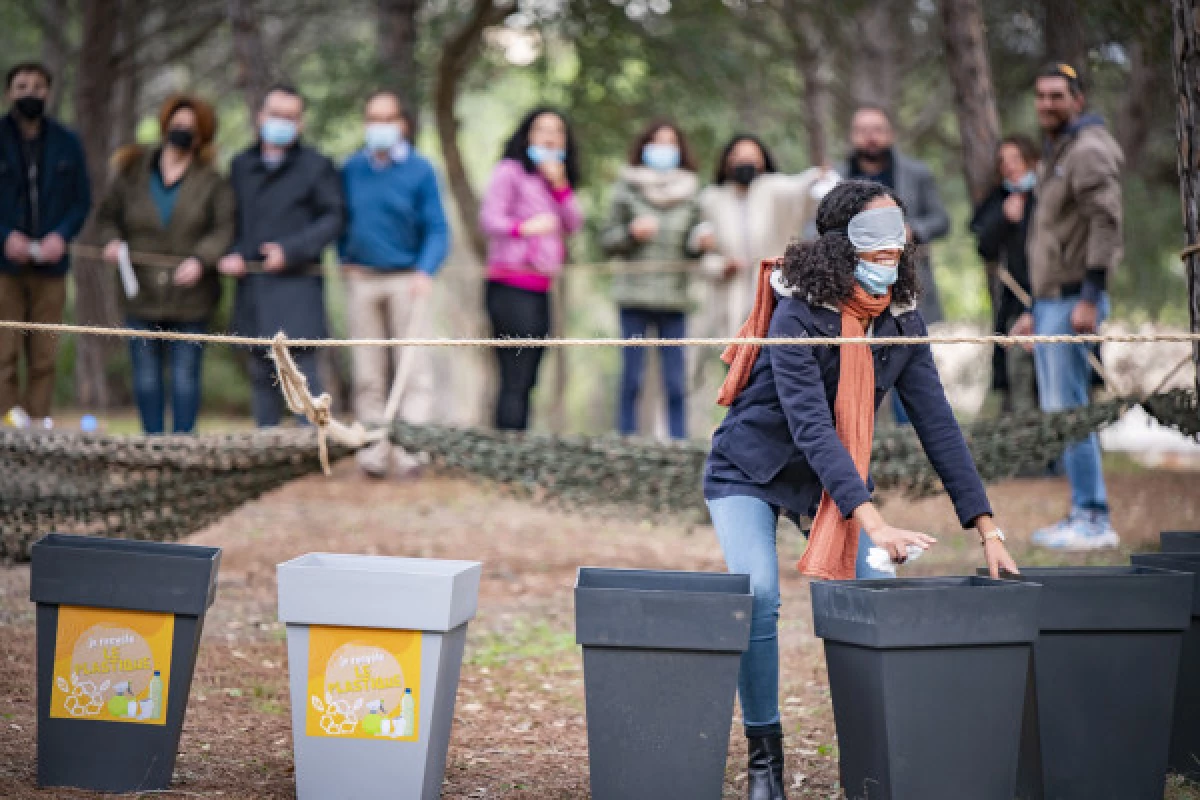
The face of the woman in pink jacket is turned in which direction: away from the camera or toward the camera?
toward the camera

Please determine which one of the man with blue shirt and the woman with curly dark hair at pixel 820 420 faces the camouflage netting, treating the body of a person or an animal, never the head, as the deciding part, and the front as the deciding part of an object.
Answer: the man with blue shirt

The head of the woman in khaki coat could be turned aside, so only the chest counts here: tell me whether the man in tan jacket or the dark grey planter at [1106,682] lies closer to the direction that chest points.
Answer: the dark grey planter

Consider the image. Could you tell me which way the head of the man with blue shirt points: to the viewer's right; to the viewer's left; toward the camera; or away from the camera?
toward the camera

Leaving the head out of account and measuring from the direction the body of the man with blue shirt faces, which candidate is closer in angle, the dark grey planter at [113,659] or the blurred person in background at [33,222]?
the dark grey planter

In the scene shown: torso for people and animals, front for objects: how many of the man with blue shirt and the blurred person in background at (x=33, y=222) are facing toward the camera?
2

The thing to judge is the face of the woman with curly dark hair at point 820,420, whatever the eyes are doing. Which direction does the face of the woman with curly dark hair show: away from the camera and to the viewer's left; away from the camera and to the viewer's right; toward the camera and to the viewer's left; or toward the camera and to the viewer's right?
toward the camera and to the viewer's right

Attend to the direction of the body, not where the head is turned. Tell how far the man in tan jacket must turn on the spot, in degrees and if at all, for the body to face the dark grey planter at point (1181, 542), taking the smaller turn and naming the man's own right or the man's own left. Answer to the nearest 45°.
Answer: approximately 45° to the man's own left

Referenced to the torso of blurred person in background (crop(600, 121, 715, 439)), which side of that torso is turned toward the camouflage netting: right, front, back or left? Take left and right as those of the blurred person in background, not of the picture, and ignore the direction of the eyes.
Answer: front

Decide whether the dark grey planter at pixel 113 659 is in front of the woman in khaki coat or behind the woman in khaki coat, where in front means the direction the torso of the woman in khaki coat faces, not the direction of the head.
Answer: in front

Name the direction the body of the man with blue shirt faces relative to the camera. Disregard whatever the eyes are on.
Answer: toward the camera

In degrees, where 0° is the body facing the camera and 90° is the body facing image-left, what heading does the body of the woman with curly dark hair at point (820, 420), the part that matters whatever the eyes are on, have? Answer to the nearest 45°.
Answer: approximately 315°

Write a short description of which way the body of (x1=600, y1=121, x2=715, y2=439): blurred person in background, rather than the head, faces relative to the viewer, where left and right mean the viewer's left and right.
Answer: facing the viewer

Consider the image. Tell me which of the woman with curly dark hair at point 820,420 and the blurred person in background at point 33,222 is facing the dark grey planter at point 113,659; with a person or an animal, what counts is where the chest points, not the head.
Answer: the blurred person in background

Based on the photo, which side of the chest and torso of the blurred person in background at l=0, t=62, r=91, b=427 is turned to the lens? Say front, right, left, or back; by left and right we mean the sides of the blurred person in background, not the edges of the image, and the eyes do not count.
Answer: front

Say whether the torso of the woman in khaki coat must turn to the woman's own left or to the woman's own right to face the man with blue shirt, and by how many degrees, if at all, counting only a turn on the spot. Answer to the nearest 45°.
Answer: approximately 90° to the woman's own left

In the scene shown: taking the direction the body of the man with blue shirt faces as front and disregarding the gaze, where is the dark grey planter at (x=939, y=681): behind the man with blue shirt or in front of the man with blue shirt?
in front
